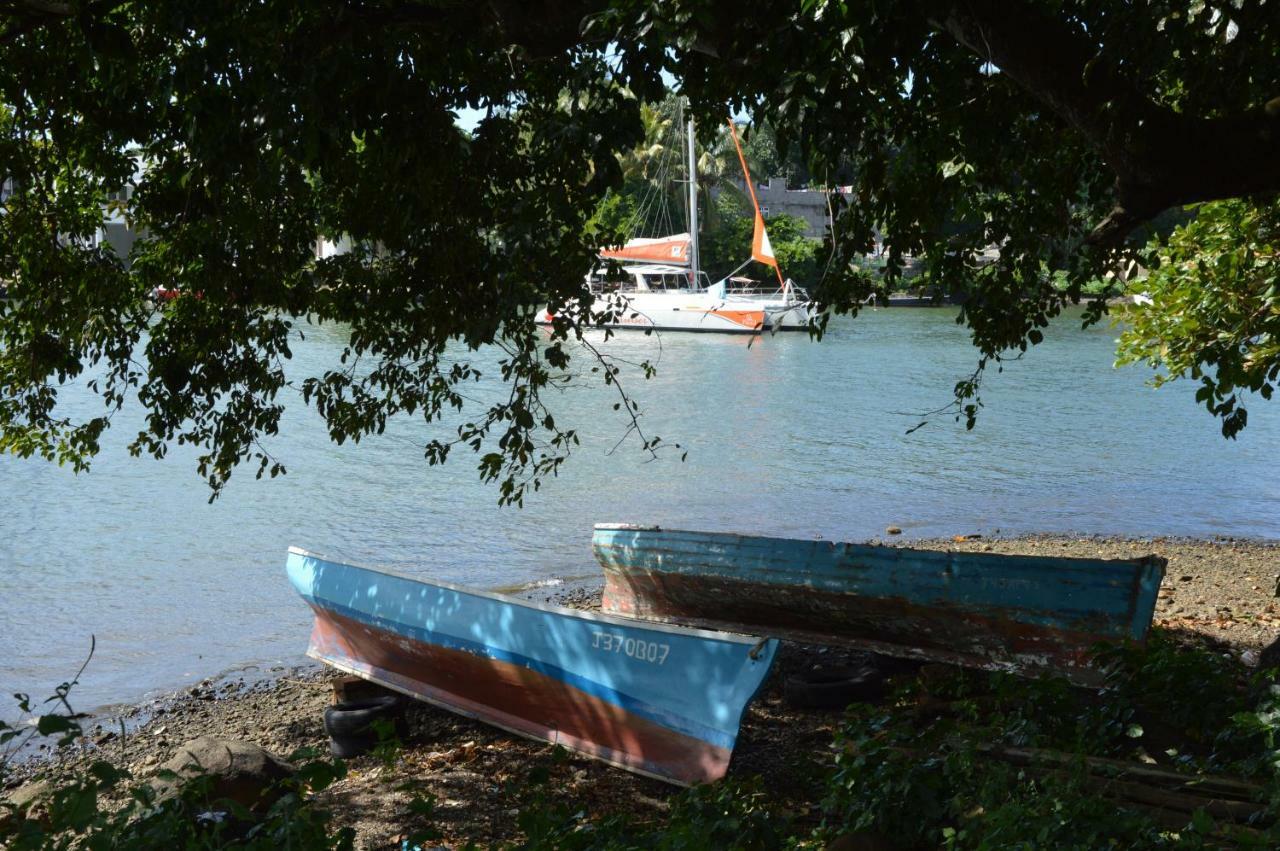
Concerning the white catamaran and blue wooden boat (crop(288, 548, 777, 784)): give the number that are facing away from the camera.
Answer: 0

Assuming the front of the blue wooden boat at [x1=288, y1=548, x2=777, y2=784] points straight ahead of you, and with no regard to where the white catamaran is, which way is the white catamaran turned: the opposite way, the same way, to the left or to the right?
the same way

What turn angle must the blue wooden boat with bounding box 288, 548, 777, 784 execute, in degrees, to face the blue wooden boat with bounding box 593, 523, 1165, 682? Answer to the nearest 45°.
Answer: approximately 45° to its left

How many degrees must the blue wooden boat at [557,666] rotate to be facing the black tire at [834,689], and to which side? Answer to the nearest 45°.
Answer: approximately 45° to its left

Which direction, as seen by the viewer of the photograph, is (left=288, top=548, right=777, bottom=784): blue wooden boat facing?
facing the viewer and to the right of the viewer

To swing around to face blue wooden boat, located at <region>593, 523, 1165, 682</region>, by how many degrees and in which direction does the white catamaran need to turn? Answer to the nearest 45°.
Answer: approximately 45° to its right

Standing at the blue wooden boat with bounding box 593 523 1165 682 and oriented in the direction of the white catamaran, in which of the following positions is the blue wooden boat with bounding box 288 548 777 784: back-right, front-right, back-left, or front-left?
back-left

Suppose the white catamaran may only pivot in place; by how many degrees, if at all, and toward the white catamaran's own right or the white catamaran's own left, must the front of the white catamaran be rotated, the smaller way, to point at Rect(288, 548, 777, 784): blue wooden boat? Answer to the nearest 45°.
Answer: approximately 45° to the white catamaran's own right

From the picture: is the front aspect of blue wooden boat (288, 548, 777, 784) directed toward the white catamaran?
no

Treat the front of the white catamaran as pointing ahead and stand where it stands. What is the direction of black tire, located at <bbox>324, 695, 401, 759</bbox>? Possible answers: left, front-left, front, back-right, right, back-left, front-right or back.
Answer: front-right

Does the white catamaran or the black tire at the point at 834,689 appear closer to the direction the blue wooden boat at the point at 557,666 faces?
the black tire

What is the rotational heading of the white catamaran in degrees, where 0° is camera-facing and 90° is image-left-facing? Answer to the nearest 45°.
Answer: approximately 315°
